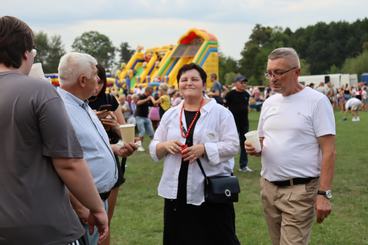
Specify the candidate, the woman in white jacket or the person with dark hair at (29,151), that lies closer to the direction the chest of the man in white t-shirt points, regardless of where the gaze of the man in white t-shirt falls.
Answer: the person with dark hair

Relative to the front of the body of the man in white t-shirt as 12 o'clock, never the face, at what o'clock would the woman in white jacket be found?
The woman in white jacket is roughly at 2 o'clock from the man in white t-shirt.

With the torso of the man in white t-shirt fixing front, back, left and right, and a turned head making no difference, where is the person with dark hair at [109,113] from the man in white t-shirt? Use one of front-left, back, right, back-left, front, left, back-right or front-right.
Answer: front-right

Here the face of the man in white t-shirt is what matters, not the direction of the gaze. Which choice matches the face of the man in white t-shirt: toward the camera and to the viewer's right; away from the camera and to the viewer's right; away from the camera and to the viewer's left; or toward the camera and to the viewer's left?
toward the camera and to the viewer's left

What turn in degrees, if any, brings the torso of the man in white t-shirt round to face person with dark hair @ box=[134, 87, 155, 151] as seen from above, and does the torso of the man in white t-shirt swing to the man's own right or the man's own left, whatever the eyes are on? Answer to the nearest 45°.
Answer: approximately 90° to the man's own right

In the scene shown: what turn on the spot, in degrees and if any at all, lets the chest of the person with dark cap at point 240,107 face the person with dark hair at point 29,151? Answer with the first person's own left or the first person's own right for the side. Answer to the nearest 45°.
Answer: approximately 45° to the first person's own right

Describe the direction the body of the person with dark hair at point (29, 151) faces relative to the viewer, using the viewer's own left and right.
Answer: facing away from the viewer and to the right of the viewer

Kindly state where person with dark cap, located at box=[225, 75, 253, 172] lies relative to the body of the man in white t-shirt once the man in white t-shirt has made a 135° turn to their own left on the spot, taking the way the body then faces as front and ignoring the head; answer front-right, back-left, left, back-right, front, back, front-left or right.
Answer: left

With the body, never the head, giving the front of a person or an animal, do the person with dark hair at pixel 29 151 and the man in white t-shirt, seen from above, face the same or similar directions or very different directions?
very different directions

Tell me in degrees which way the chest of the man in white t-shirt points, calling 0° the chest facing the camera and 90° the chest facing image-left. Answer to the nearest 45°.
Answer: approximately 45°

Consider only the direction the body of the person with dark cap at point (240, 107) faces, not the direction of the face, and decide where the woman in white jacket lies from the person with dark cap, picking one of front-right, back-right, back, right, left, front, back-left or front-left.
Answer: front-right
